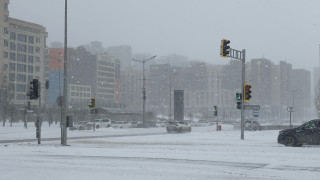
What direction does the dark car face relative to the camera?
to the viewer's left

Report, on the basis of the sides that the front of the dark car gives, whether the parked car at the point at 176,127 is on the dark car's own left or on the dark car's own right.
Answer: on the dark car's own right

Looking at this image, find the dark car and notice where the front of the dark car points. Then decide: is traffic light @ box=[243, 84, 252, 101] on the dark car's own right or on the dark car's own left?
on the dark car's own right
